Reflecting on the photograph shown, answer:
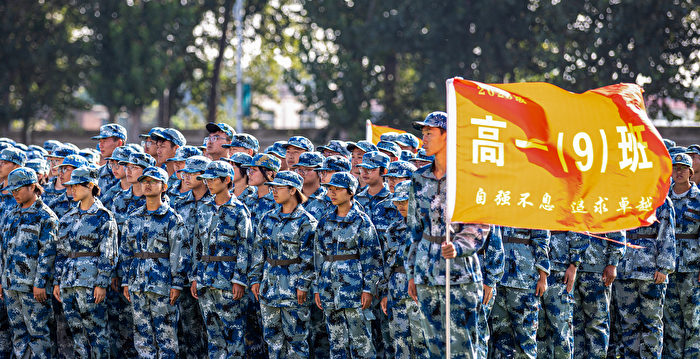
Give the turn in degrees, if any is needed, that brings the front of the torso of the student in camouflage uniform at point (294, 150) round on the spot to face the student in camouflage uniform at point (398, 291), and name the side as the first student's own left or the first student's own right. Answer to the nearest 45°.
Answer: approximately 90° to the first student's own left

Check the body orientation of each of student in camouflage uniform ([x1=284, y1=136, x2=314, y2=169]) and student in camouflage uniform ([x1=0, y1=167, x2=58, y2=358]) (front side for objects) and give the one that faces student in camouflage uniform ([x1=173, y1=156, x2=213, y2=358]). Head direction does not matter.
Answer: student in camouflage uniform ([x1=284, y1=136, x2=314, y2=169])

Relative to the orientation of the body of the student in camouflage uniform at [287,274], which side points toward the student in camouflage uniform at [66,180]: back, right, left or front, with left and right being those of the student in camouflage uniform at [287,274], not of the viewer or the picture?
right
